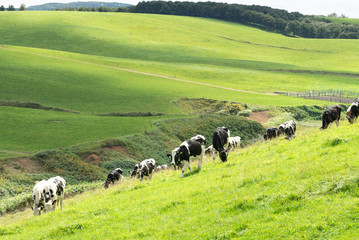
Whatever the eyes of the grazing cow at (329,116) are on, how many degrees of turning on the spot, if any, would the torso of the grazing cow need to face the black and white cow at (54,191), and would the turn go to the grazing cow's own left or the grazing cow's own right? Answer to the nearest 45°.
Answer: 0° — it already faces it

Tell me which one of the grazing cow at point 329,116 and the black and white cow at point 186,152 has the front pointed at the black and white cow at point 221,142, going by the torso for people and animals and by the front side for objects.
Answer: the grazing cow

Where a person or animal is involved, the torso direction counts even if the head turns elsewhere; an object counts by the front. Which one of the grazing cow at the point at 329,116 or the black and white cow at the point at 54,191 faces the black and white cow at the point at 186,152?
the grazing cow

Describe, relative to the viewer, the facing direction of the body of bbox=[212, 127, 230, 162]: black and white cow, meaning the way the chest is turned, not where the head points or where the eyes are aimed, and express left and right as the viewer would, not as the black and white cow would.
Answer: facing the viewer

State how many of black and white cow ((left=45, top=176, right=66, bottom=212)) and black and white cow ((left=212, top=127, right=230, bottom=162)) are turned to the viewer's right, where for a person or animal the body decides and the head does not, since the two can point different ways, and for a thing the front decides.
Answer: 0

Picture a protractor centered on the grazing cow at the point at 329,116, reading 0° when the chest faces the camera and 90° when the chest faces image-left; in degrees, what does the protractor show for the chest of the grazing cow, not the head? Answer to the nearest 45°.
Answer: approximately 45°

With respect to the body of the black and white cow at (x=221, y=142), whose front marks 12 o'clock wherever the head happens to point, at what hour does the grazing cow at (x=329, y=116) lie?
The grazing cow is roughly at 8 o'clock from the black and white cow.

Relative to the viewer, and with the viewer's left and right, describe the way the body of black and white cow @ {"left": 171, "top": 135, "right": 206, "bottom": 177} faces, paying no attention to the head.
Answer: facing the viewer and to the left of the viewer

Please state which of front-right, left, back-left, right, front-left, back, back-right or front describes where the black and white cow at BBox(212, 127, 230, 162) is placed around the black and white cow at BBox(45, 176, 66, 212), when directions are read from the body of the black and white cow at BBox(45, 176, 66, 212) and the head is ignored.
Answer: back-left

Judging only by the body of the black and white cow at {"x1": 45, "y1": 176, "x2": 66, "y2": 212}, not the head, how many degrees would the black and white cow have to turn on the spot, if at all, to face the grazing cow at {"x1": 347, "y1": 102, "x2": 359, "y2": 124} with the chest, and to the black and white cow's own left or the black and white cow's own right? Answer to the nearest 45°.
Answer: approximately 135° to the black and white cow's own left

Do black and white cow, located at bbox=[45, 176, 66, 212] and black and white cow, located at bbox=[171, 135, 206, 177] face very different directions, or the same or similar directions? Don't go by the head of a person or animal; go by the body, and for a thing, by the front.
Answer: same or similar directions

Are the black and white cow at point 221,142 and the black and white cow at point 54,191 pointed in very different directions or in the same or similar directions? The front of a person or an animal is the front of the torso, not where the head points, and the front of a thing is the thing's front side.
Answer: same or similar directions
